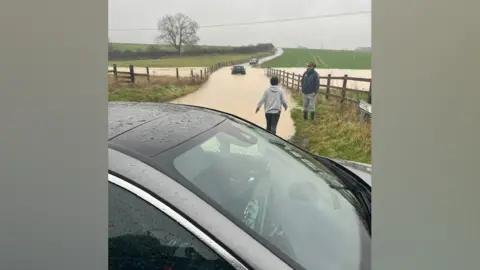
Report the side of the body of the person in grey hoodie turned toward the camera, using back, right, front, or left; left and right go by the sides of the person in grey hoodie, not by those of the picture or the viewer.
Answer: back
